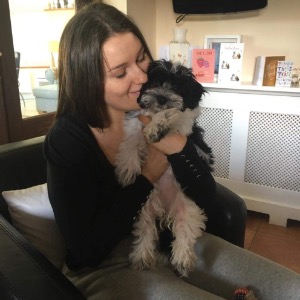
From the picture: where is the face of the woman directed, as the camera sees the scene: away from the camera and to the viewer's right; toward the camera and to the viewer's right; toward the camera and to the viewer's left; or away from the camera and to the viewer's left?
toward the camera and to the viewer's right

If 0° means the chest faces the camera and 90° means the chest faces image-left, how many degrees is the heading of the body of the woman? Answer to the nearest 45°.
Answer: approximately 315°

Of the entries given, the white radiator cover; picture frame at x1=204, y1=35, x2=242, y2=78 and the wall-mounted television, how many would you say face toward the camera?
3

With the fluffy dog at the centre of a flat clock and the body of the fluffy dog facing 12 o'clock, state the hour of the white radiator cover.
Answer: The white radiator cover is roughly at 7 o'clock from the fluffy dog.

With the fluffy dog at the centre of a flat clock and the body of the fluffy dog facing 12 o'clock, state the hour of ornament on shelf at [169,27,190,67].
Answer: The ornament on shelf is roughly at 6 o'clock from the fluffy dog.
